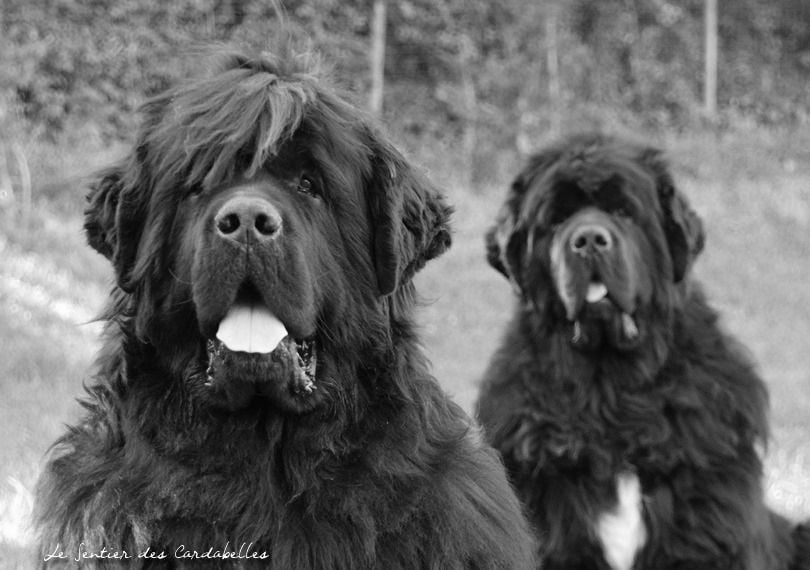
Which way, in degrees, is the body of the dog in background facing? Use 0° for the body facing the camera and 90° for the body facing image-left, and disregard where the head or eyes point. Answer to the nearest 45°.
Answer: approximately 0°

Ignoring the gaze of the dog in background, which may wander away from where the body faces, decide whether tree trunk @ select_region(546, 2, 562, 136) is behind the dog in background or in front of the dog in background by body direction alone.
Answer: behind

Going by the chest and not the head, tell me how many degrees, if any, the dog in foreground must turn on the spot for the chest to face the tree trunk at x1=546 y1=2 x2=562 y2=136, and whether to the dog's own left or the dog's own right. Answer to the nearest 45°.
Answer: approximately 180°

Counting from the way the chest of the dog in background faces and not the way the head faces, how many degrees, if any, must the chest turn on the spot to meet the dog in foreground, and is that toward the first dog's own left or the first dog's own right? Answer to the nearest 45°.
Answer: approximately 45° to the first dog's own right

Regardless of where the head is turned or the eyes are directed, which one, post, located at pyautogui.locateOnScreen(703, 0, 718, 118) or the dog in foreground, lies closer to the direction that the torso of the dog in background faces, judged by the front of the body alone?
the dog in foreground

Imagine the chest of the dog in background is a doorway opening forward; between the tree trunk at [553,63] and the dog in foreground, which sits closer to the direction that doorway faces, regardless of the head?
the dog in foreground

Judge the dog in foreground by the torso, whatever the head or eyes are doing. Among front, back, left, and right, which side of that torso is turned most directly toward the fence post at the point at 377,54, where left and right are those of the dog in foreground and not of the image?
back

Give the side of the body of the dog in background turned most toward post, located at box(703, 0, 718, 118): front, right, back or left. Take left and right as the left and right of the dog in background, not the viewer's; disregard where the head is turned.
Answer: back

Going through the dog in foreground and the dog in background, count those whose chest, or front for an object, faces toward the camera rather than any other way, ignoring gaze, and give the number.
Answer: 2
